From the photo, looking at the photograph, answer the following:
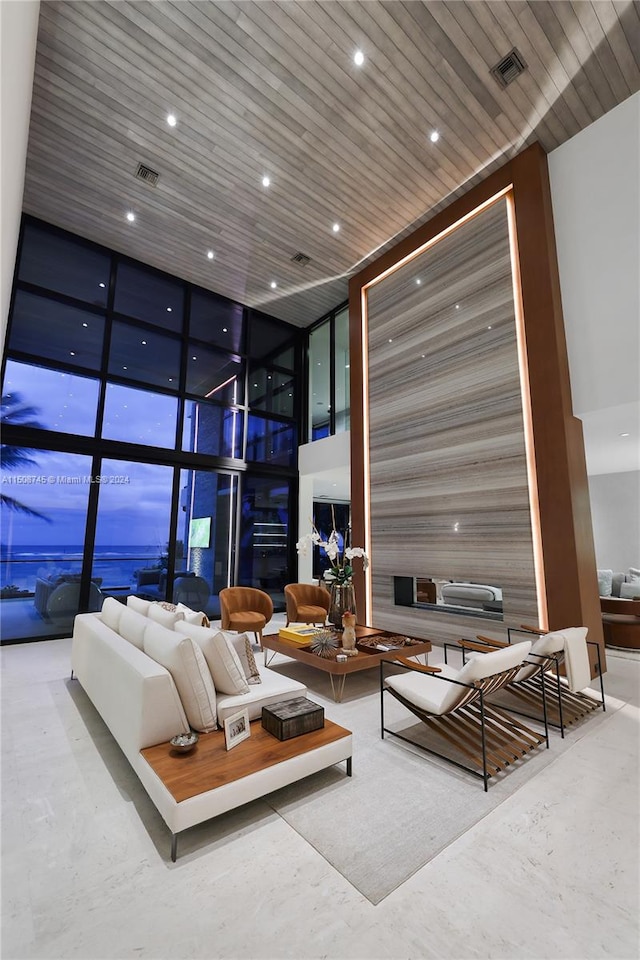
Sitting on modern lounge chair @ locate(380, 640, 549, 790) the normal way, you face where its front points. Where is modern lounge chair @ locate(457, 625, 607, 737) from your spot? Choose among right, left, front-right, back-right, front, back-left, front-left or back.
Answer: right

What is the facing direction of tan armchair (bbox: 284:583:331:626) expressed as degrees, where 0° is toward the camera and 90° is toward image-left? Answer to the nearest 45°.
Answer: approximately 315°

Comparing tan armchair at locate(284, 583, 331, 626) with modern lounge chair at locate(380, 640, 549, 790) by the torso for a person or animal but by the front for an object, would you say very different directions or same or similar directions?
very different directions

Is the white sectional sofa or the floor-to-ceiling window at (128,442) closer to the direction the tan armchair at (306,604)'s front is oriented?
the white sectional sofa

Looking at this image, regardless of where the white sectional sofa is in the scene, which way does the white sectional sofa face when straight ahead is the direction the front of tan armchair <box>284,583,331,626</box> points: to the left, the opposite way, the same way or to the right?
to the left

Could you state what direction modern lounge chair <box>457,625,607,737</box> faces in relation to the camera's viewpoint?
facing away from the viewer and to the left of the viewer

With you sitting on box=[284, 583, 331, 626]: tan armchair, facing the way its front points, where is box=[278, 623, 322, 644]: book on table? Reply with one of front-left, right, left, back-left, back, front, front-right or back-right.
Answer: front-right

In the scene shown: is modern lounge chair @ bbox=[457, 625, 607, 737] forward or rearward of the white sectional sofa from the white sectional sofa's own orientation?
forward

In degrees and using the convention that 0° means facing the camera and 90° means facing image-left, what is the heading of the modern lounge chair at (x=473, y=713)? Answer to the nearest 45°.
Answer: approximately 135°

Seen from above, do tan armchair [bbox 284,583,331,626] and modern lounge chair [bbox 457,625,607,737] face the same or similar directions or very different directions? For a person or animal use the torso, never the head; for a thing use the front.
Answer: very different directions

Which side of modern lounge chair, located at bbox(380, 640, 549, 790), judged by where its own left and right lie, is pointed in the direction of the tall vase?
front

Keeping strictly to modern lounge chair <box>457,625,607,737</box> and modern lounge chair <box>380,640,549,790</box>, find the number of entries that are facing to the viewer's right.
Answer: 0

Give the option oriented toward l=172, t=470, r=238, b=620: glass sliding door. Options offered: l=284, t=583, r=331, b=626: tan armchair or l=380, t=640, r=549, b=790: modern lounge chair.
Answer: the modern lounge chair
